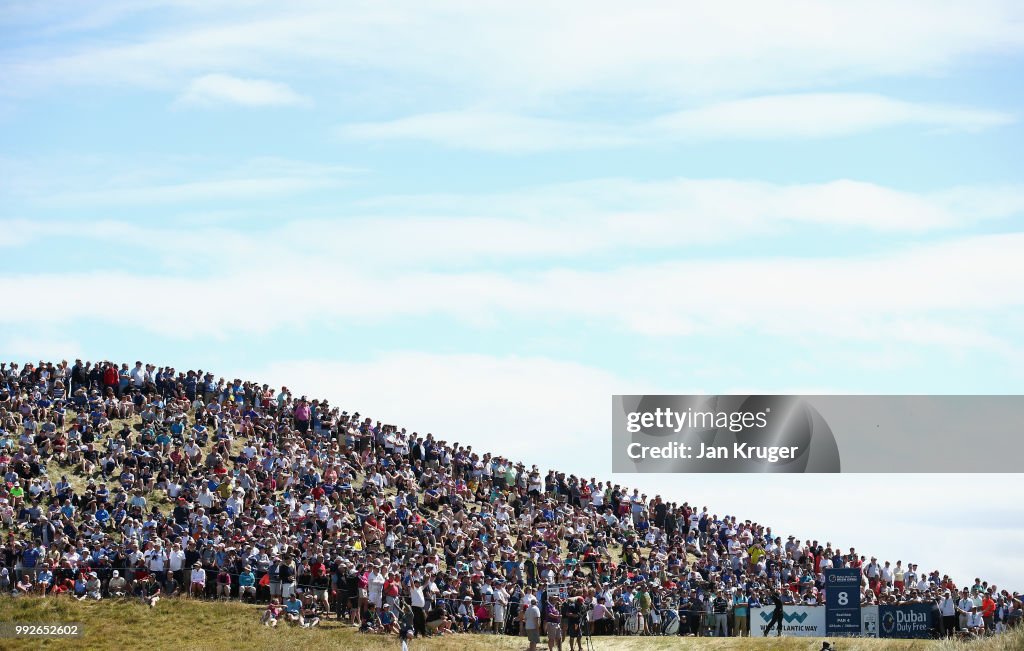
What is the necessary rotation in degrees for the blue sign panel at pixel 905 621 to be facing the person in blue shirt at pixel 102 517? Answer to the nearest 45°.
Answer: approximately 90° to its right

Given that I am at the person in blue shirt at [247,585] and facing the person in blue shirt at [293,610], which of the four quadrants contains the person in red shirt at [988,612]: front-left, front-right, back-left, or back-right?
front-left

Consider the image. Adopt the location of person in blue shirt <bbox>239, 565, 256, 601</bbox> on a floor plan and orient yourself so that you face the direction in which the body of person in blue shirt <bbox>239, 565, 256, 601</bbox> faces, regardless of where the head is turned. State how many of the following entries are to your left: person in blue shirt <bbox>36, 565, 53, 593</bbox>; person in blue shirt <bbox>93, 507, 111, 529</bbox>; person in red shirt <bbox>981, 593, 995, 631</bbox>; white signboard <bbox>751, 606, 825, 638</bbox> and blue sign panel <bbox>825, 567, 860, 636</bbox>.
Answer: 3

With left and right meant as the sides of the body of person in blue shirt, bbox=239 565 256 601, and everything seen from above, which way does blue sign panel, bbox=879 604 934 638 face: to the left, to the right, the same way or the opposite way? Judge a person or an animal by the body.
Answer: the same way

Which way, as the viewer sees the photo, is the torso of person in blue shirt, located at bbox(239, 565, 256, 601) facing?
toward the camera

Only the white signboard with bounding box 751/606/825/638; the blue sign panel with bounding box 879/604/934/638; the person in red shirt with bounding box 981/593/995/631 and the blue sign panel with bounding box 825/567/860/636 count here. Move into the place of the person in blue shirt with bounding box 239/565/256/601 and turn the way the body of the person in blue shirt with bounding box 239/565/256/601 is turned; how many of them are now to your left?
4

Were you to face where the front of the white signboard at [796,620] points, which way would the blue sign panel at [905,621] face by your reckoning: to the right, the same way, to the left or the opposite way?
the same way

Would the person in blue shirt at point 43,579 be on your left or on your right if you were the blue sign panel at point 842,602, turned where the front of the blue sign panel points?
on your right

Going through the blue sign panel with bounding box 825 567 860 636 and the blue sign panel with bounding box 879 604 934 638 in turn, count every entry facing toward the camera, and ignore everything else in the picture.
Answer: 2

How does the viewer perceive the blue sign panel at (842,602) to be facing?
facing the viewer

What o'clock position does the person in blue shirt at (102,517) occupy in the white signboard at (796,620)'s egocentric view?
The person in blue shirt is roughly at 3 o'clock from the white signboard.

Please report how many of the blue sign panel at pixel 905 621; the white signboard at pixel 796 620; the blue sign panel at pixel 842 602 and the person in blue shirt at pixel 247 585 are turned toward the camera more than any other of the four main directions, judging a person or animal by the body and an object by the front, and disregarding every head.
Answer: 4

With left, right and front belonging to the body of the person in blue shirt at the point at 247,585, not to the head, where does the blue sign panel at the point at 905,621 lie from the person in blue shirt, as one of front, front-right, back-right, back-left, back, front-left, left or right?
left

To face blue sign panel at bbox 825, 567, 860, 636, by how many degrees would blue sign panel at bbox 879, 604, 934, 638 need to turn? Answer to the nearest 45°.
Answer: approximately 45° to its right

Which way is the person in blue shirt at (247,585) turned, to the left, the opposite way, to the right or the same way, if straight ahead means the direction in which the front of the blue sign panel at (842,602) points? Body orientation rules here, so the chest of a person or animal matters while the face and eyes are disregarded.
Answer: the same way

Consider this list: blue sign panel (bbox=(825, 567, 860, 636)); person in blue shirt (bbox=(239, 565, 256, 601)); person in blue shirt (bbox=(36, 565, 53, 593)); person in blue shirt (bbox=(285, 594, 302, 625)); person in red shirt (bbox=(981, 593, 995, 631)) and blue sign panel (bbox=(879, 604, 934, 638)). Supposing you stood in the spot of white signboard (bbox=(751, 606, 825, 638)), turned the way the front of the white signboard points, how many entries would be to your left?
3

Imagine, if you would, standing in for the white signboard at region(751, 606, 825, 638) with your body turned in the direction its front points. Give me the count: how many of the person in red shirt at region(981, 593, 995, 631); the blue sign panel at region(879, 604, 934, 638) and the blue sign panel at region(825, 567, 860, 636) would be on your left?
3

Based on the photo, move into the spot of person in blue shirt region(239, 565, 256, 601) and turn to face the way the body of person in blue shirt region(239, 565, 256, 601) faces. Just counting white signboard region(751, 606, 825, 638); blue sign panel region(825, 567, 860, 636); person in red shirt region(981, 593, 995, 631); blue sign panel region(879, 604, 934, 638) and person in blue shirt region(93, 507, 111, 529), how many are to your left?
4

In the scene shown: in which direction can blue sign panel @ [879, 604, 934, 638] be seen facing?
toward the camera
